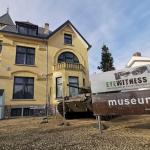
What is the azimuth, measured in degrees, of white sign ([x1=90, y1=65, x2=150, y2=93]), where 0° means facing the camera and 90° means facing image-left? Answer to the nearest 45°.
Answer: approximately 0°

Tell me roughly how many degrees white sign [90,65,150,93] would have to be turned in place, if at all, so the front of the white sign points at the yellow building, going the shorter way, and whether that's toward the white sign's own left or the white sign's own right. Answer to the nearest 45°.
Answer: approximately 135° to the white sign's own right

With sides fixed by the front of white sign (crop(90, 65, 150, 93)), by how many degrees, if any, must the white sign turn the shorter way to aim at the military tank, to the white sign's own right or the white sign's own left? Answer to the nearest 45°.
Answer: approximately 135° to the white sign's own right
